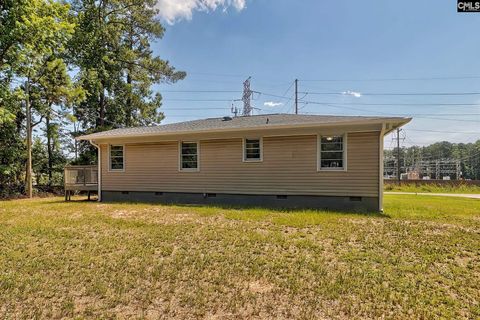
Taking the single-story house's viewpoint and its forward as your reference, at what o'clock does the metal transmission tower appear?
The metal transmission tower is roughly at 12 o'clock from the single-story house.

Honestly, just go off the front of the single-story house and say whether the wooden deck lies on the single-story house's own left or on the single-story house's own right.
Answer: on the single-story house's own left

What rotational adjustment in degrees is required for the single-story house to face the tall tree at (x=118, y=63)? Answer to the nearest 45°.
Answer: approximately 45° to its left

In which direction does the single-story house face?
away from the camera

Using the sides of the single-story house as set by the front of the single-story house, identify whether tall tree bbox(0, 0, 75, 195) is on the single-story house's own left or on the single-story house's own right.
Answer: on the single-story house's own left

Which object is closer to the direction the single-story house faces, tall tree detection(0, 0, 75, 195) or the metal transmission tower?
the metal transmission tower
